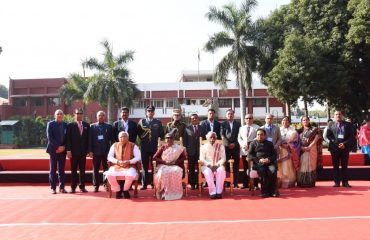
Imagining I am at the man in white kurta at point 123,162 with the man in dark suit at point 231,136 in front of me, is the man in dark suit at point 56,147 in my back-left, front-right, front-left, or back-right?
back-left

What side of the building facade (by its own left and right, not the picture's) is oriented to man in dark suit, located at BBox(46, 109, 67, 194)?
front

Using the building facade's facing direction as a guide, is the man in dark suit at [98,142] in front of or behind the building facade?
in front

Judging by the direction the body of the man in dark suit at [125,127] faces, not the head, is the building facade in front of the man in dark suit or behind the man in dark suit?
behind

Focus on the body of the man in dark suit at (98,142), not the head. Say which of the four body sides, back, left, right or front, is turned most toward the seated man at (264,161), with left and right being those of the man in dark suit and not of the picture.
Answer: left

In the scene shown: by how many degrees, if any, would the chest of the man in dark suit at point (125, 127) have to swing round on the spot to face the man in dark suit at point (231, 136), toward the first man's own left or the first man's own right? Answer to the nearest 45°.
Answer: approximately 90° to the first man's own left

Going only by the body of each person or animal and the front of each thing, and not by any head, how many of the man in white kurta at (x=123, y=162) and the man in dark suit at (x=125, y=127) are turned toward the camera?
2

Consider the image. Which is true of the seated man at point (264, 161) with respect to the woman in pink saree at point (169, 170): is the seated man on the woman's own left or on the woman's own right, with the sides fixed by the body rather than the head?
on the woman's own left

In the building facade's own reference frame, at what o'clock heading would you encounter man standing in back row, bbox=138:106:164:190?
The man standing in back row is roughly at 12 o'clock from the building facade.

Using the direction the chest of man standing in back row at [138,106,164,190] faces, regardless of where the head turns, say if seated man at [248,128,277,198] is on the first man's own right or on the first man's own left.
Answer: on the first man's own left

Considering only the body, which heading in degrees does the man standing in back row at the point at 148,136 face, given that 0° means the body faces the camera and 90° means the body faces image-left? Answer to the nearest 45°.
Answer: approximately 0°

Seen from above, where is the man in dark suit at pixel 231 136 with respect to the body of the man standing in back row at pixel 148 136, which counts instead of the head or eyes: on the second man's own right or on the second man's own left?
on the second man's own left
